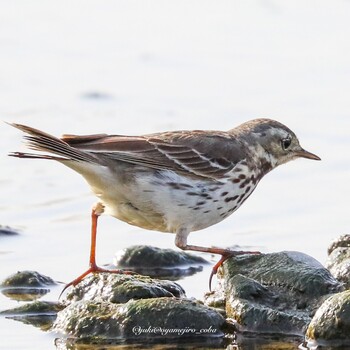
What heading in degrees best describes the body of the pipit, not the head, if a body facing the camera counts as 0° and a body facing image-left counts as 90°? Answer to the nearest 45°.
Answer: approximately 270°

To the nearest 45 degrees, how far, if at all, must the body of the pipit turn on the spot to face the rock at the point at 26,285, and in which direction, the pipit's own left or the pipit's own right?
approximately 180°

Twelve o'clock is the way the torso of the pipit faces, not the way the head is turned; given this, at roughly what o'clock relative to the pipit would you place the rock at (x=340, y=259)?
The rock is roughly at 12 o'clock from the pipit.

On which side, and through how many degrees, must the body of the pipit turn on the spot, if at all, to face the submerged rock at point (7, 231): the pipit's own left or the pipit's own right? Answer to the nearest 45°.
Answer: approximately 135° to the pipit's own left

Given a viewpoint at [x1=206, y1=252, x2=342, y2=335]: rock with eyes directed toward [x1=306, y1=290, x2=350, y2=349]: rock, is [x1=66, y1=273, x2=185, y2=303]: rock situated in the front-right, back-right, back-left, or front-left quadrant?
back-right

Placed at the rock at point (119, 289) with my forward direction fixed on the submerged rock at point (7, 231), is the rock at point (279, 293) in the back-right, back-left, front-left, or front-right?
back-right

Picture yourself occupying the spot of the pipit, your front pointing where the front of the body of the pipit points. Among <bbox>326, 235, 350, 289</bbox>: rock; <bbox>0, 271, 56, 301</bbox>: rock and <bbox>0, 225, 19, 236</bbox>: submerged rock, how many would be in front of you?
1

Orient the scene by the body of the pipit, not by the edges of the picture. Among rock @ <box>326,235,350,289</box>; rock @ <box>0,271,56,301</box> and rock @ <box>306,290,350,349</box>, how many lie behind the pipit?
1
